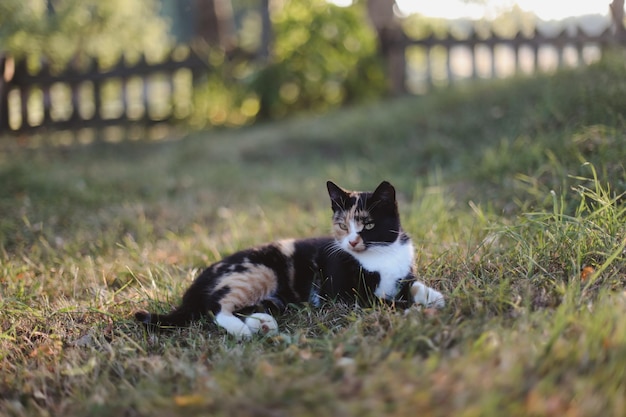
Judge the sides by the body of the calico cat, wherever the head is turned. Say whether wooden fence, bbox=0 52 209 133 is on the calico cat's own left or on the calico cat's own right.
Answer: on the calico cat's own left

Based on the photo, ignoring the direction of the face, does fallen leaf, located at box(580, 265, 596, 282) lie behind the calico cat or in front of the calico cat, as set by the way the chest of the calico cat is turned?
in front

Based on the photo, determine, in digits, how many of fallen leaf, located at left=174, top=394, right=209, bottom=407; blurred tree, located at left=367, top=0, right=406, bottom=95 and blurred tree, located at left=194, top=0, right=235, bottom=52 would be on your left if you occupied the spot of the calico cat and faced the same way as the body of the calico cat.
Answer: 2

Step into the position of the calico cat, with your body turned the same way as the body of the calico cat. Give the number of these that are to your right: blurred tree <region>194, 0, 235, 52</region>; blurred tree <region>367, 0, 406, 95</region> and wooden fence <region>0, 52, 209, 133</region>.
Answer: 0

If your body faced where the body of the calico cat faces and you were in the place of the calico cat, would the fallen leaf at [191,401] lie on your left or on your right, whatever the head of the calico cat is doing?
on your right

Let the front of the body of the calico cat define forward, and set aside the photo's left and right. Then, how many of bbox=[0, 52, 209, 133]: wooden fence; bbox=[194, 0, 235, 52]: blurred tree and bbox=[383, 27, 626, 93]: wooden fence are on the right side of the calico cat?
0

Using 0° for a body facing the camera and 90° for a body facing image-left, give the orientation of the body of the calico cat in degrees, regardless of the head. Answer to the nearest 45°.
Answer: approximately 270°

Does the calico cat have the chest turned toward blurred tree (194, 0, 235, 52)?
no

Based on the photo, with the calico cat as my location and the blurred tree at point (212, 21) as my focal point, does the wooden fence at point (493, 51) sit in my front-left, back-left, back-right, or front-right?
front-right

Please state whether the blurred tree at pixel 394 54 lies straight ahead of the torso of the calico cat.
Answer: no

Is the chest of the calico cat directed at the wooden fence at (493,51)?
no
